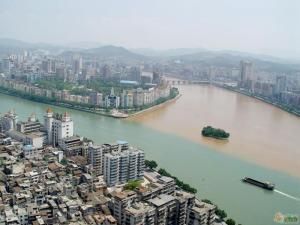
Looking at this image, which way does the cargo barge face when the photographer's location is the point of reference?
facing away from the viewer and to the left of the viewer

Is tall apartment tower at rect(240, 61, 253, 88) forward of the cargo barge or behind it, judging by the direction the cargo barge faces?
forward

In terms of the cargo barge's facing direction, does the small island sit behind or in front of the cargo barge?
in front

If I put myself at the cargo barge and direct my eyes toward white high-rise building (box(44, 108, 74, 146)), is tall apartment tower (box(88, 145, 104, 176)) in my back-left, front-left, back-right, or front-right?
front-left

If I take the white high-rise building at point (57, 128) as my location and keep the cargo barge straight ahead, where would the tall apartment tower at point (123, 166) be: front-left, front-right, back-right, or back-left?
front-right

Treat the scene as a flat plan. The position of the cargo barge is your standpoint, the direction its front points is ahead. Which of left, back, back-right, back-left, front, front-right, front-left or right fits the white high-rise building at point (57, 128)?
front-left
